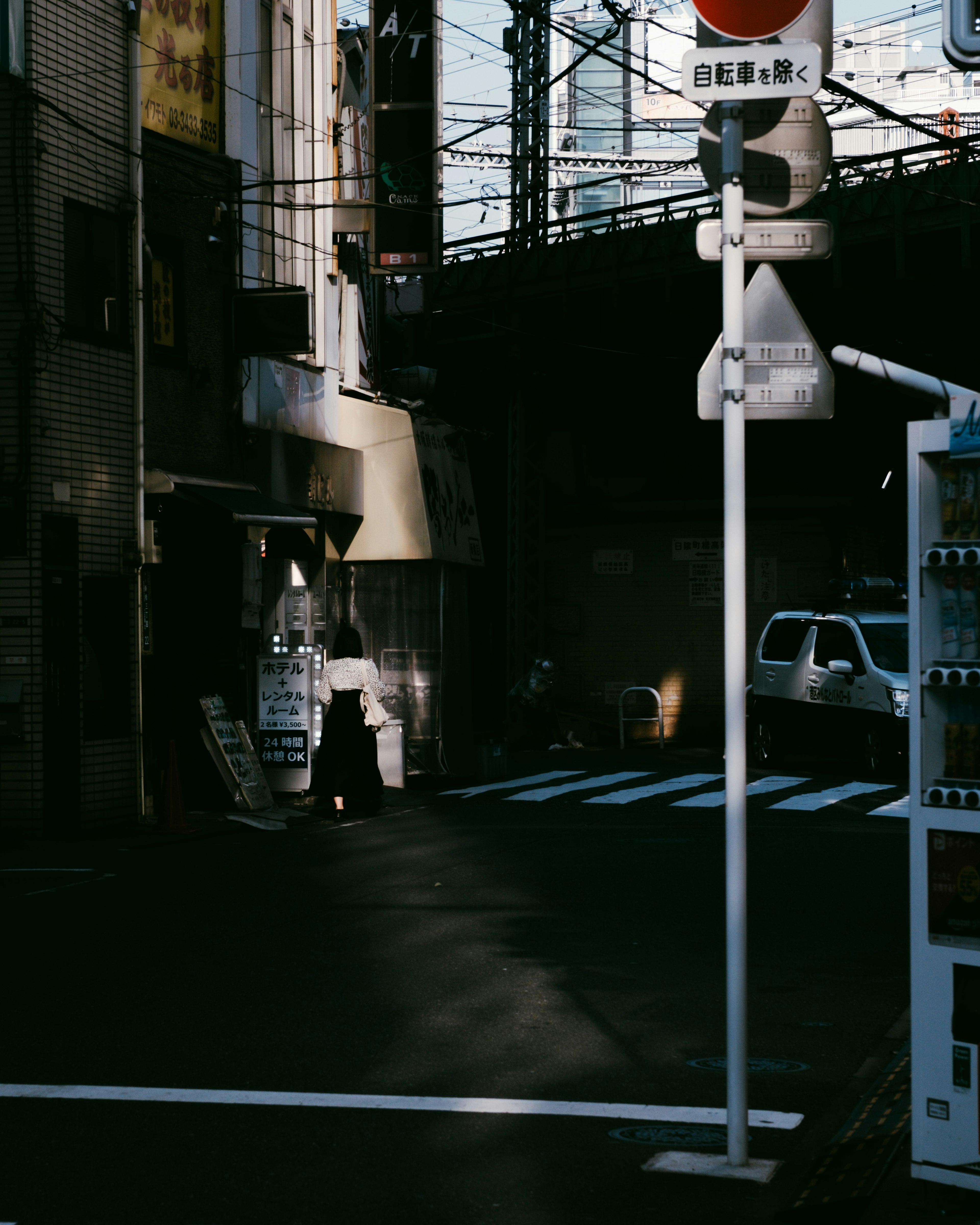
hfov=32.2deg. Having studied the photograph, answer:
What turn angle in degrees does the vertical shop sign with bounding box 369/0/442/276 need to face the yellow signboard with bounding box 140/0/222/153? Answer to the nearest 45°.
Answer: approximately 45° to its right

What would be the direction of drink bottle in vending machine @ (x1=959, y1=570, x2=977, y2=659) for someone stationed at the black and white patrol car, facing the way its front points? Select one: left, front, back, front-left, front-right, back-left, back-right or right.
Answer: front-right

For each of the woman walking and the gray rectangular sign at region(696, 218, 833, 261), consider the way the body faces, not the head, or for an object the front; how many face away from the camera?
2

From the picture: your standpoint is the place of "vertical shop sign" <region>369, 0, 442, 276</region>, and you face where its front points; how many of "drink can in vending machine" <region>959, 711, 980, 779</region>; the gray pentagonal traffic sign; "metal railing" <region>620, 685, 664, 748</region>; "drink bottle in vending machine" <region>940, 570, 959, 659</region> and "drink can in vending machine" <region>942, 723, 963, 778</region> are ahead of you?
4

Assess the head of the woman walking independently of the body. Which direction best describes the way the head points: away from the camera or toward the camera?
away from the camera

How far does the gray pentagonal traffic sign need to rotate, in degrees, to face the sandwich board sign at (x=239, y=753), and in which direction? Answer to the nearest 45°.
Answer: approximately 45° to its left

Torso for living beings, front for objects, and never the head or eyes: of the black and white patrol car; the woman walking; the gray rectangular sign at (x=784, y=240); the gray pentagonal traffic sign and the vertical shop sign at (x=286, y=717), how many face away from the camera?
3

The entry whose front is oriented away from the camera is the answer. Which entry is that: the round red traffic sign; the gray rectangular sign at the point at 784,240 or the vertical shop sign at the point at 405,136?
the gray rectangular sign

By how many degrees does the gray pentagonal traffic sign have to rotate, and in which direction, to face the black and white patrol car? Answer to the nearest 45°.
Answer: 0° — it already faces it

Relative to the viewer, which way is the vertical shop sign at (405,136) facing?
toward the camera

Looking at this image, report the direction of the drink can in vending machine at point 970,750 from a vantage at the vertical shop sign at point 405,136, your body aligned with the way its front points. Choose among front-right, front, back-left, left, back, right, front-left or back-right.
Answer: front

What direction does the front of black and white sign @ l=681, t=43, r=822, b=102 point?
toward the camera

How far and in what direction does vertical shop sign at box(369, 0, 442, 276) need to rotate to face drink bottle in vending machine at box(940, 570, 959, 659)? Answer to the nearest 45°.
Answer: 0° — it already faces it

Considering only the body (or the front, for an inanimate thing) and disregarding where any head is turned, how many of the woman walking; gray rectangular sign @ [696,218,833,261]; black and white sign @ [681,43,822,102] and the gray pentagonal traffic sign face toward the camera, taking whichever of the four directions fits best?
1

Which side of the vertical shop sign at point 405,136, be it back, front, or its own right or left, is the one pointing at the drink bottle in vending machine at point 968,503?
front

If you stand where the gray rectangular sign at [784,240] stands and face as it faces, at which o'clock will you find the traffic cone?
The traffic cone is roughly at 11 o'clock from the gray rectangular sign.

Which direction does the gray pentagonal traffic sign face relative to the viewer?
away from the camera

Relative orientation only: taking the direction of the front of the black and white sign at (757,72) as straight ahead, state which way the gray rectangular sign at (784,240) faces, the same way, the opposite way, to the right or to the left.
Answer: the opposite way

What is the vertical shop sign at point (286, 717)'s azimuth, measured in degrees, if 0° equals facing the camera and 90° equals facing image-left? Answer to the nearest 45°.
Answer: approximately 0°
